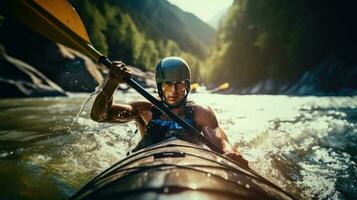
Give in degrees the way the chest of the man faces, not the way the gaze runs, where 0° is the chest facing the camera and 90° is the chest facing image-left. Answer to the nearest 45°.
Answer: approximately 0°
